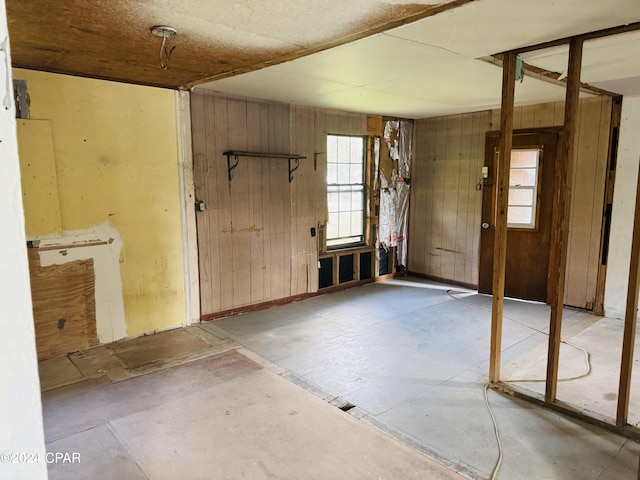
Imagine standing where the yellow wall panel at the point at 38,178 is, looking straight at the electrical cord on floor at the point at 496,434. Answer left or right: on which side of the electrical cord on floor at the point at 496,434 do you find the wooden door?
left

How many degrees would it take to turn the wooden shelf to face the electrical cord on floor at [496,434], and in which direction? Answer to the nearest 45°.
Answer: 0° — it already faces it

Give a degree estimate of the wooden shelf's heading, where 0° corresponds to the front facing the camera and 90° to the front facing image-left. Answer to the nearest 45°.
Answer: approximately 315°

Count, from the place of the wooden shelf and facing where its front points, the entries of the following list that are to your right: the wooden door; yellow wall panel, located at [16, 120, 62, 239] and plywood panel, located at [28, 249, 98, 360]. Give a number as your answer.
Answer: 2

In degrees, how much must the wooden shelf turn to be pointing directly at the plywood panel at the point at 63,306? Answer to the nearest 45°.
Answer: approximately 90° to its right

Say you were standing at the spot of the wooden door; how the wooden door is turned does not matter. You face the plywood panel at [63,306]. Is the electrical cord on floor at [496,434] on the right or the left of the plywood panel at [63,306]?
left

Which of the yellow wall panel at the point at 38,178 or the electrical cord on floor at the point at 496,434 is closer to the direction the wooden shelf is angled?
the electrical cord on floor
